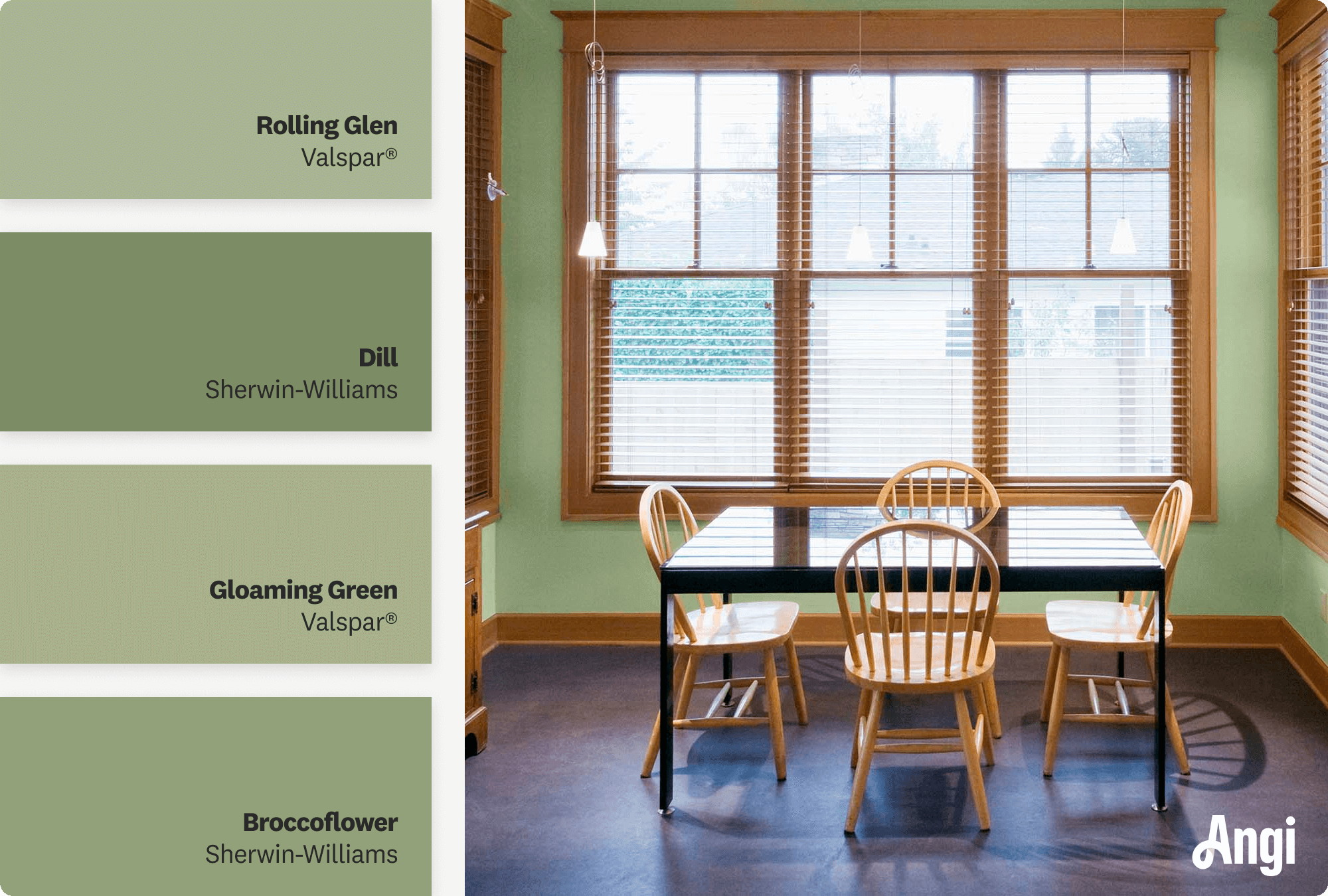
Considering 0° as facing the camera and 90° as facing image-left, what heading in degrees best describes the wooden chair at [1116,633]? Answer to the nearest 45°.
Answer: approximately 90°

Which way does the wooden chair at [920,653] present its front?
away from the camera

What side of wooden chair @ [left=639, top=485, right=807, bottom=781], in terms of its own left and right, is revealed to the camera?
right

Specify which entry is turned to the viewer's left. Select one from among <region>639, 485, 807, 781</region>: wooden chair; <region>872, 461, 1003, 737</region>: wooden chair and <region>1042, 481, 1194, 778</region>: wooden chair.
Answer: <region>1042, 481, 1194, 778</region>: wooden chair

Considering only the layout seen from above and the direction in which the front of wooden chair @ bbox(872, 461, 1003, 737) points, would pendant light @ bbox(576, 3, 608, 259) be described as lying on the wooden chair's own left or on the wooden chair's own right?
on the wooden chair's own right

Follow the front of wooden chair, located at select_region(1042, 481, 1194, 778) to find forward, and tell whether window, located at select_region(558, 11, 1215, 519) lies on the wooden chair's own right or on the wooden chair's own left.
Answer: on the wooden chair's own right

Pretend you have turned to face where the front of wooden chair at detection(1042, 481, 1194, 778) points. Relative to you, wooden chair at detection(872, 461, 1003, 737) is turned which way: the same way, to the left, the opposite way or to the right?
to the left

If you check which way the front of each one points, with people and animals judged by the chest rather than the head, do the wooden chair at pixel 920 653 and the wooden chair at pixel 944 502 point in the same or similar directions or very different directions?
very different directions
